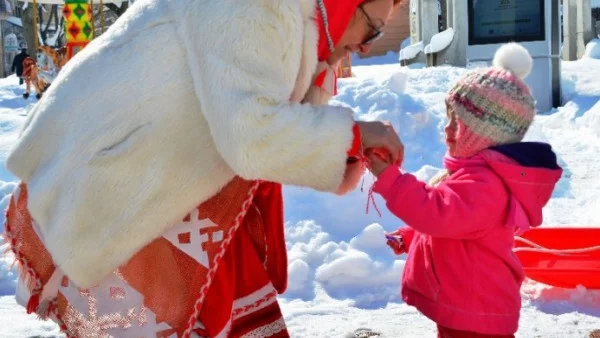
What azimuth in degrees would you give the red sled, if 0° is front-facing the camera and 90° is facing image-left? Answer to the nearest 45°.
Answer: approximately 90°

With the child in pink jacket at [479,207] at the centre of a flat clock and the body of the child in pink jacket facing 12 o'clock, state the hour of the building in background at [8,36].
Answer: The building in background is roughly at 2 o'clock from the child in pink jacket.

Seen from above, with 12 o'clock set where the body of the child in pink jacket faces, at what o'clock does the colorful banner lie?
The colorful banner is roughly at 2 o'clock from the child in pink jacket.

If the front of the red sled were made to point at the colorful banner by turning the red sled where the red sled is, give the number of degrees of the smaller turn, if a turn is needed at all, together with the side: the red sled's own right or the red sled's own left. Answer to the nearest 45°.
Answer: approximately 45° to the red sled's own right

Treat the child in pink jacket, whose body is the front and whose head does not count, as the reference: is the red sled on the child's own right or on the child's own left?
on the child's own right

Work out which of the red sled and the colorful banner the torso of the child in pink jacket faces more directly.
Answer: the colorful banner

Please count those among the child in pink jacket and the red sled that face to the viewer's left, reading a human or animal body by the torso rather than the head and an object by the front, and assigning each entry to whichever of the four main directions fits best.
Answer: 2

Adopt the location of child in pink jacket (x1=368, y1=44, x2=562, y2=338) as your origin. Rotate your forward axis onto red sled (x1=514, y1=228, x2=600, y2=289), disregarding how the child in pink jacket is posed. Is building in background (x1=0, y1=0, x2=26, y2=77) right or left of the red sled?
left

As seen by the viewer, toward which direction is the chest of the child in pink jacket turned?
to the viewer's left

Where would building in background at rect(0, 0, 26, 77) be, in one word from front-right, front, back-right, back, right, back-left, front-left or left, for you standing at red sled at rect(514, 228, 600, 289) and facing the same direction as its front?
front-right

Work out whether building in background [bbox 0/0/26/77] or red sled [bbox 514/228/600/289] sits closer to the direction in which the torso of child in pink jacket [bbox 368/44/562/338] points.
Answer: the building in background
